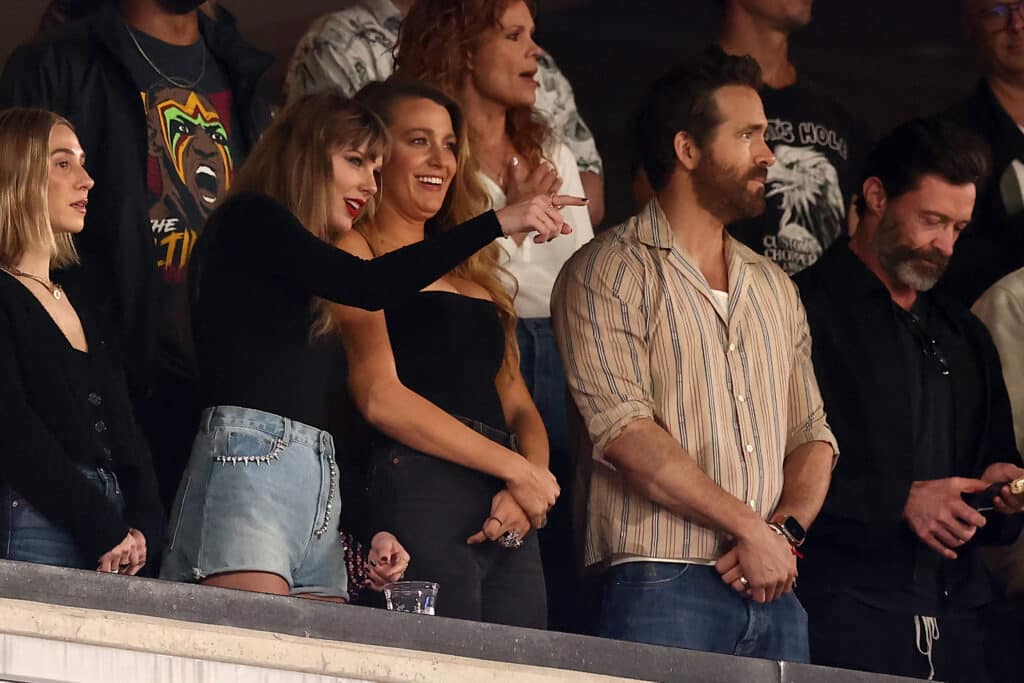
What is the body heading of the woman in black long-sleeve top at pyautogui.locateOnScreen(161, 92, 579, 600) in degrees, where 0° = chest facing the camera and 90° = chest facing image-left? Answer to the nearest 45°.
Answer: approximately 315°

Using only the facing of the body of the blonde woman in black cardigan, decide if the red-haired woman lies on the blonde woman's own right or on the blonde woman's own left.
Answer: on the blonde woman's own left

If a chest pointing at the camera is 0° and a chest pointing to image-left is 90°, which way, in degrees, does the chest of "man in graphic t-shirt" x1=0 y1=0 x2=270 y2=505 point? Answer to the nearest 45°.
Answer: approximately 315°

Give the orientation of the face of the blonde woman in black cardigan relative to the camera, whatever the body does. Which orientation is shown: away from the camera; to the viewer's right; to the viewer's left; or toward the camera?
to the viewer's right

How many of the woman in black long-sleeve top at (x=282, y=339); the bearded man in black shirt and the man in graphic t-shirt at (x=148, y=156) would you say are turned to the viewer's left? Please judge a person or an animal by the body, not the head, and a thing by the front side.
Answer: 0

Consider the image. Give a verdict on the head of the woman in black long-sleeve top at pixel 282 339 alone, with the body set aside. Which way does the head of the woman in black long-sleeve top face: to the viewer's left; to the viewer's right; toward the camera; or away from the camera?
to the viewer's right

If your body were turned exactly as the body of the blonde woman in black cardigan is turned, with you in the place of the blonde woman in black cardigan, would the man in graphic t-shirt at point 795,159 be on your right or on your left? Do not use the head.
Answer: on your left

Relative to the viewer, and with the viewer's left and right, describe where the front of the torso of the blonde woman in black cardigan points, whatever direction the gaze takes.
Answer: facing the viewer and to the right of the viewer

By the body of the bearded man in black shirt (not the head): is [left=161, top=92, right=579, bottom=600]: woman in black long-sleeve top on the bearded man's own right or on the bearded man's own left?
on the bearded man's own right
